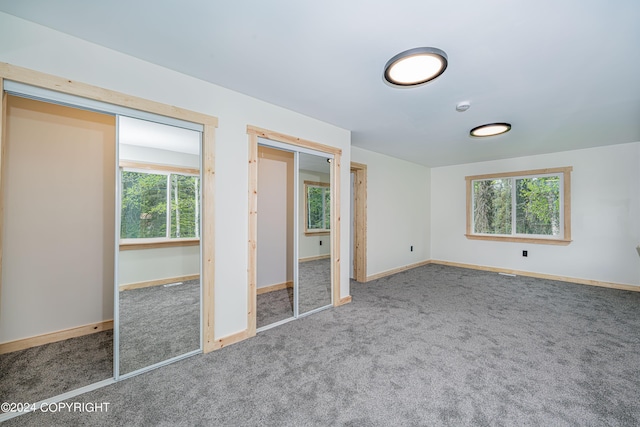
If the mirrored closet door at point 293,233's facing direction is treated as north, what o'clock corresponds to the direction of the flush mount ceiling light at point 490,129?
The flush mount ceiling light is roughly at 11 o'clock from the mirrored closet door.

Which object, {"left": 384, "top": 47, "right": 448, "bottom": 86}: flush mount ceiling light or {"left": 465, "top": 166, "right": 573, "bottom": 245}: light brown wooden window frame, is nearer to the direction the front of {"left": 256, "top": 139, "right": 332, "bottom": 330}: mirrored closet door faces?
the flush mount ceiling light

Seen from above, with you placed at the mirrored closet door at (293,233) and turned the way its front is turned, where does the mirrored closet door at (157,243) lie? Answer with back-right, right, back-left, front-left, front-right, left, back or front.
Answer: right

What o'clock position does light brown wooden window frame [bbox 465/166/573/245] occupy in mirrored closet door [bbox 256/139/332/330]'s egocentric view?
The light brown wooden window frame is roughly at 10 o'clock from the mirrored closet door.

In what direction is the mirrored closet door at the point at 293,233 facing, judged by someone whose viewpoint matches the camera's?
facing the viewer and to the right of the viewer

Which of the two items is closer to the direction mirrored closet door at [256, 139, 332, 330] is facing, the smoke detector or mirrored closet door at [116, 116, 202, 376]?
the smoke detector

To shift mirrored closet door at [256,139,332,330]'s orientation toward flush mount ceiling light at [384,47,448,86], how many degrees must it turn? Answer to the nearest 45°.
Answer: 0° — it already faces it

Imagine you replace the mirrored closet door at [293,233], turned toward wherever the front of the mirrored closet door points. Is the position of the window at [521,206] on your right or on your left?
on your left

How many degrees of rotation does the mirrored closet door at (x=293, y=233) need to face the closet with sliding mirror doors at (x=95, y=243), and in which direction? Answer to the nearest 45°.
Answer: approximately 90° to its right

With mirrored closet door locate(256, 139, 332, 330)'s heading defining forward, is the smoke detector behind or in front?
in front

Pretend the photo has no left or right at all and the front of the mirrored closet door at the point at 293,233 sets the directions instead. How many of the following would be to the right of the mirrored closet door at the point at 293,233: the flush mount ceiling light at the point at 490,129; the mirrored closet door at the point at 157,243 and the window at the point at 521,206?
1
